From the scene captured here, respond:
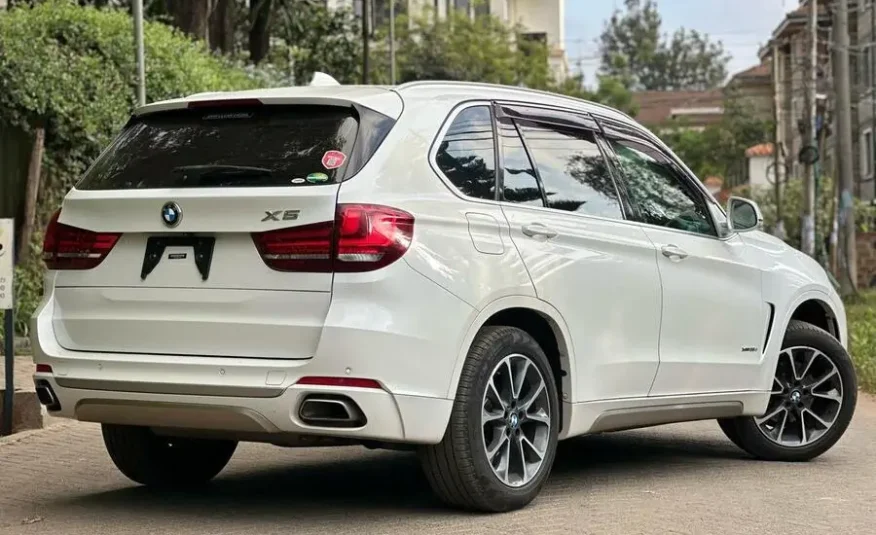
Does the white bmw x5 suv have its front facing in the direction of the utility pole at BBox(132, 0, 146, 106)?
no

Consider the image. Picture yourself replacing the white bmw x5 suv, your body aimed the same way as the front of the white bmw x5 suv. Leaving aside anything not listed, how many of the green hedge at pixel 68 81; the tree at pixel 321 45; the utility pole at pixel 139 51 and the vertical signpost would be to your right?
0

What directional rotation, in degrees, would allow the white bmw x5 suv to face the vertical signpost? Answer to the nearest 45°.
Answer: approximately 90° to its left

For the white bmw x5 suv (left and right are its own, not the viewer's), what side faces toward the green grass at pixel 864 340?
front

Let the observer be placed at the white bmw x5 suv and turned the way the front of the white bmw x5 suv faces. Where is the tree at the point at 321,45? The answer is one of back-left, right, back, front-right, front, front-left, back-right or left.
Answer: front-left

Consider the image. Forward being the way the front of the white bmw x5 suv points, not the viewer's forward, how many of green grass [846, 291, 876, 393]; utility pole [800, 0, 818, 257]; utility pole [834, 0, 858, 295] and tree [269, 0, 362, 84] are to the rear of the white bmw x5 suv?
0

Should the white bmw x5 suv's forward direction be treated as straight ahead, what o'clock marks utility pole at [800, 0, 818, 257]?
The utility pole is roughly at 11 o'clock from the white bmw x5 suv.

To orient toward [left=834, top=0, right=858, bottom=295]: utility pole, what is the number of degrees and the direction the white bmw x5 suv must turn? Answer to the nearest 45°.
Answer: approximately 45° to its left

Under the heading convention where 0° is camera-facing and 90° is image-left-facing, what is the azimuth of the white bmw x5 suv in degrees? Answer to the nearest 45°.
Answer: approximately 225°

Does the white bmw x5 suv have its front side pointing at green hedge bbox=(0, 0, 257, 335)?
no

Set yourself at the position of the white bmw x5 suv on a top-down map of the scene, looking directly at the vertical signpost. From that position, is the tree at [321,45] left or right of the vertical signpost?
right

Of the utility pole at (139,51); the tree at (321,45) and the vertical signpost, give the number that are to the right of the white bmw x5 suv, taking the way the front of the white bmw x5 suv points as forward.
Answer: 0

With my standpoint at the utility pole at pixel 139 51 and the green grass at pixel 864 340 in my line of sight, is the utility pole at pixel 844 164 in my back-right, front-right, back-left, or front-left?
front-left
